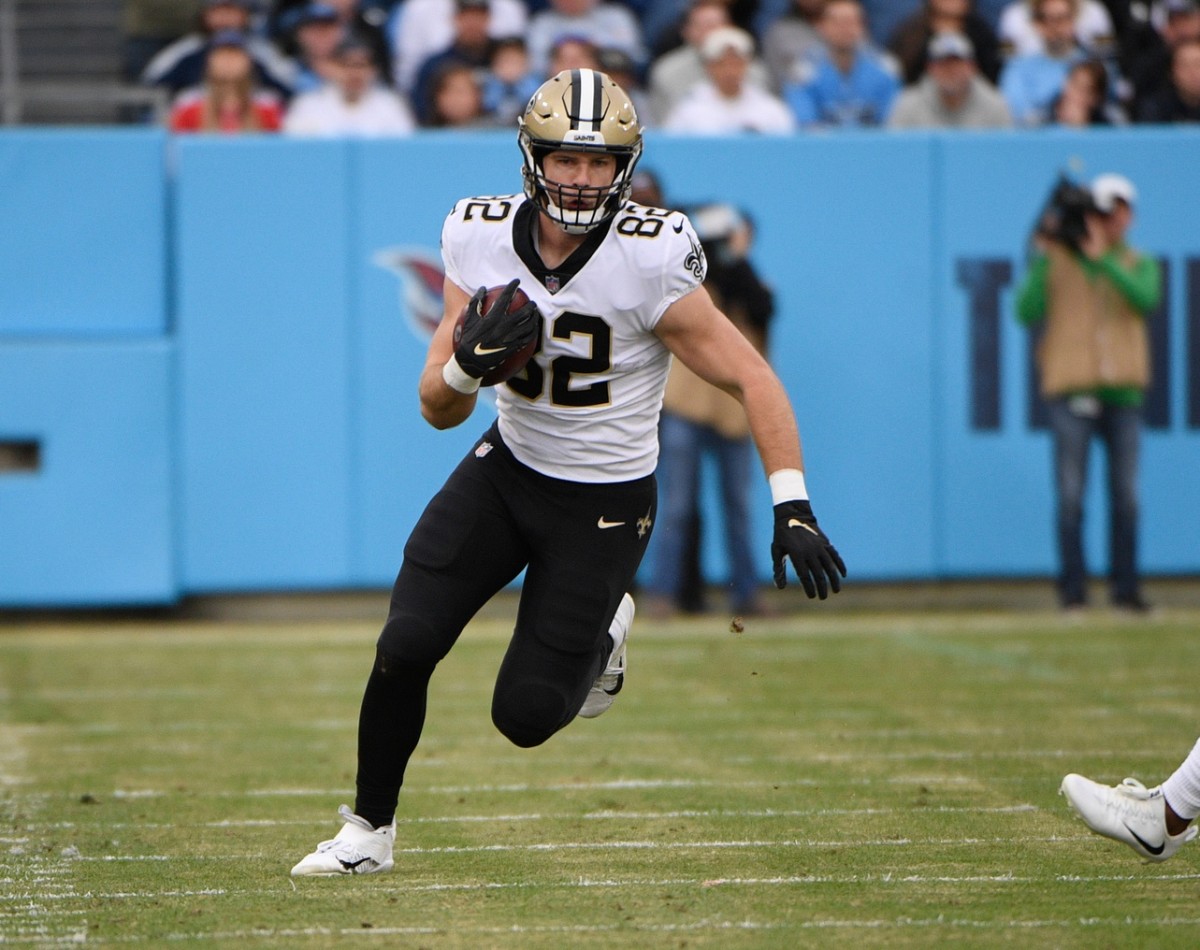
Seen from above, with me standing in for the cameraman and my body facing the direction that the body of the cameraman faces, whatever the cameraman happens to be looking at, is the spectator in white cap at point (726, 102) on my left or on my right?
on my right

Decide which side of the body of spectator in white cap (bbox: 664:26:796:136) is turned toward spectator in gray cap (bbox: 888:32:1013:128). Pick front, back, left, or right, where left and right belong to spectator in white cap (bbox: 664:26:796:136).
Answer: left

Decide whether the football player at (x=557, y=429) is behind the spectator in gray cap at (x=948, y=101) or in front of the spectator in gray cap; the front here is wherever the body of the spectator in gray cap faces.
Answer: in front

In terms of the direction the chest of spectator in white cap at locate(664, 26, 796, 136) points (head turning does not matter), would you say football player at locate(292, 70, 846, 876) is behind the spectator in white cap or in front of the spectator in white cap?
in front

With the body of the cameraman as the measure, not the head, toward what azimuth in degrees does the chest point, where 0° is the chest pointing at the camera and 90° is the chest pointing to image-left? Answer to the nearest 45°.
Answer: approximately 0°
